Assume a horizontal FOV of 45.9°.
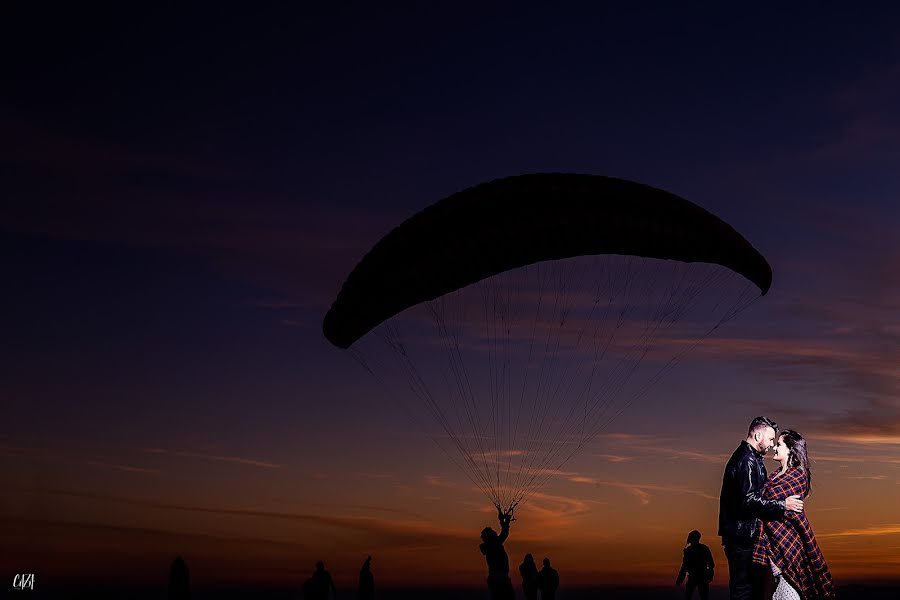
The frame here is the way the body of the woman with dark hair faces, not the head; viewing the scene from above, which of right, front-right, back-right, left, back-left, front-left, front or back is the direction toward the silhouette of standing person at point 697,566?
right

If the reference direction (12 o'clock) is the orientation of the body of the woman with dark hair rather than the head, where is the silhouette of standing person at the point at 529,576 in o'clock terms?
The silhouette of standing person is roughly at 2 o'clock from the woman with dark hair.

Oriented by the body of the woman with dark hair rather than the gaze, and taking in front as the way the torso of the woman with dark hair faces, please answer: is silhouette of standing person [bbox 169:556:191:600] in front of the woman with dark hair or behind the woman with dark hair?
in front

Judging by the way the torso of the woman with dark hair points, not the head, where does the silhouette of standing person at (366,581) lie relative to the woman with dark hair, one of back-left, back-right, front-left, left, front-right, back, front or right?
front-right

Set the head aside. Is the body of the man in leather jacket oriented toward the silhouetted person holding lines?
no

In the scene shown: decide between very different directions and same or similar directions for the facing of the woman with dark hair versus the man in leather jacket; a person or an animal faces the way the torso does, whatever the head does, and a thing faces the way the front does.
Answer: very different directions

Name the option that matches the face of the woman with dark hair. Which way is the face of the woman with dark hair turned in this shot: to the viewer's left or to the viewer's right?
to the viewer's left

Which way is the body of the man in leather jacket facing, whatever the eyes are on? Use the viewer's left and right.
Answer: facing to the right of the viewer

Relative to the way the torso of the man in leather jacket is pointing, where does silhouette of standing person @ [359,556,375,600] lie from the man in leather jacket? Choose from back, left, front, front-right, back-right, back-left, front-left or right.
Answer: back-left

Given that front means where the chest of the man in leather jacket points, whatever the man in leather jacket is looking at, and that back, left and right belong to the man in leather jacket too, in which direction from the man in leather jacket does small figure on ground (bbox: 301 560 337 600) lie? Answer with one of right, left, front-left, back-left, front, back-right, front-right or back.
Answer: back-left

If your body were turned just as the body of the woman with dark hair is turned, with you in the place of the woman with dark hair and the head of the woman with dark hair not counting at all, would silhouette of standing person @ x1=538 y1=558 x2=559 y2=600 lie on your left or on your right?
on your right

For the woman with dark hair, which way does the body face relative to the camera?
to the viewer's left

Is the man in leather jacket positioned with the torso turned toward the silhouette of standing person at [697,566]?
no

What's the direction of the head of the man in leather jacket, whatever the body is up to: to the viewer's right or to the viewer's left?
to the viewer's right

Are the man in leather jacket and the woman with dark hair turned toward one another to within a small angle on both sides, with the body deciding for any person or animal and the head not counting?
yes

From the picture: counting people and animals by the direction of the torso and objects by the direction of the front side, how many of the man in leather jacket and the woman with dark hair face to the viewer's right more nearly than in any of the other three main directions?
1
